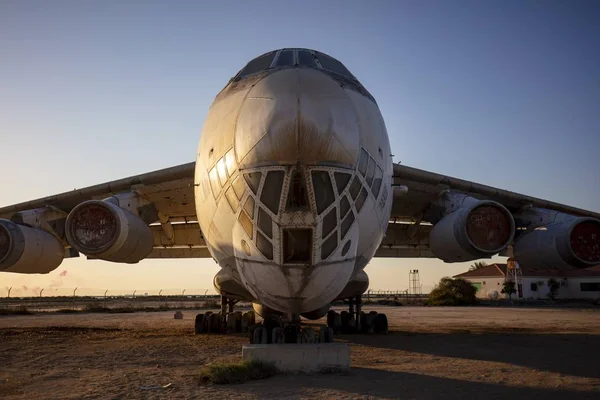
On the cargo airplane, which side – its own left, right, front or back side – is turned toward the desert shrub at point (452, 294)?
back

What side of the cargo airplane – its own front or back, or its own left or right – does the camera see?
front

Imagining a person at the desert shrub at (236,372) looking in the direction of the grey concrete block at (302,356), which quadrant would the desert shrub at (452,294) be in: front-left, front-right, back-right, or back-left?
front-left
